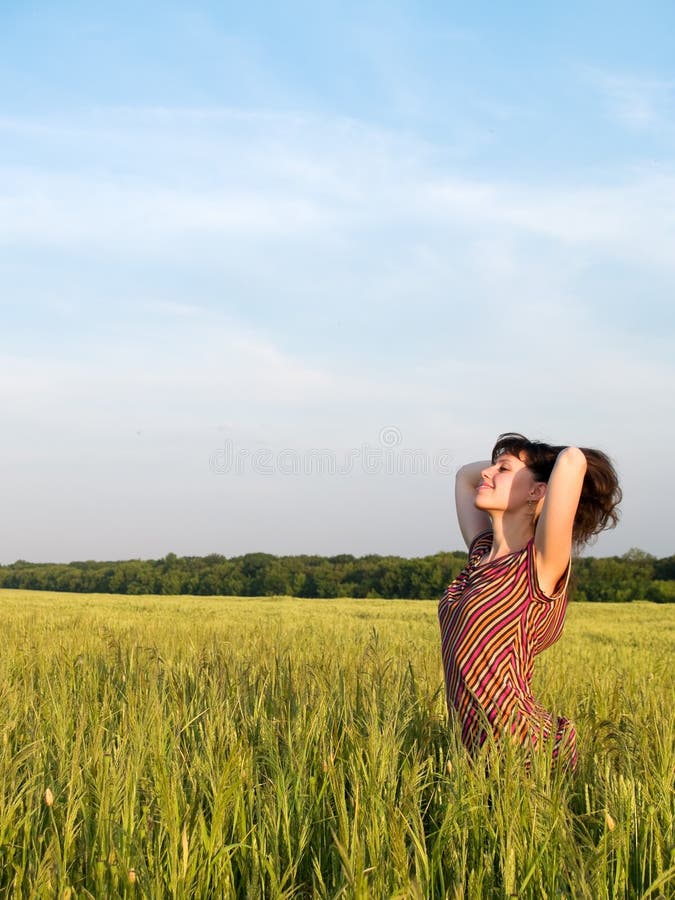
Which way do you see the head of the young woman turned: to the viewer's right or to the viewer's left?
to the viewer's left

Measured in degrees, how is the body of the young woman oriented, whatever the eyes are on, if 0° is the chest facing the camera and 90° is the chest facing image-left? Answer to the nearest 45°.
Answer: approximately 45°
